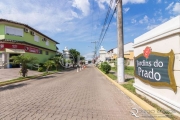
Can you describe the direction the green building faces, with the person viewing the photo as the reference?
facing the viewer and to the right of the viewer

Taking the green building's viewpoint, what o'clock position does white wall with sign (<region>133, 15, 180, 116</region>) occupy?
The white wall with sign is roughly at 1 o'clock from the green building.

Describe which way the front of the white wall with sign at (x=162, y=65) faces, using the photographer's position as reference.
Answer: facing the viewer and to the left of the viewer

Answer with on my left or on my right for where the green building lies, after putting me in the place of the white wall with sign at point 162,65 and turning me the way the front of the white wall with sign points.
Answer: on my right

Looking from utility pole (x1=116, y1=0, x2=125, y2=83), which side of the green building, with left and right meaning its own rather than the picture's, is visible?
front

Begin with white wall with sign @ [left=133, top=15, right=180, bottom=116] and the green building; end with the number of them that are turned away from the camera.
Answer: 0

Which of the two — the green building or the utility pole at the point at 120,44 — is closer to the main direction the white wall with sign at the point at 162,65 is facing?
the green building

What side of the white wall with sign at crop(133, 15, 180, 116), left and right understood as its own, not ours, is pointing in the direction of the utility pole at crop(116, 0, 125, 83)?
right
